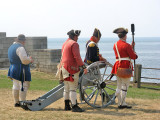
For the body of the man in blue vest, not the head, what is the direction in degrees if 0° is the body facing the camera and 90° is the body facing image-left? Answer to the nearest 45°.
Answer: approximately 225°

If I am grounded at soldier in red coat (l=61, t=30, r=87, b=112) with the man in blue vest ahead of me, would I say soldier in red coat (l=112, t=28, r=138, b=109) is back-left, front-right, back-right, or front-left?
back-right

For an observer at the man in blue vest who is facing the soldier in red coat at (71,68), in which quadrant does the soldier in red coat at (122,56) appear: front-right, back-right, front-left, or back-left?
front-left

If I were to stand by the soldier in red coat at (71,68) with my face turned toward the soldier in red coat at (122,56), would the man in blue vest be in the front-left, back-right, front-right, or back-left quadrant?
back-left

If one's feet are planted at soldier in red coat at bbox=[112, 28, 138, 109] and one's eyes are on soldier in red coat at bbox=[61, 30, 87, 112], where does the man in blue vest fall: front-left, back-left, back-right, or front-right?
front-right
